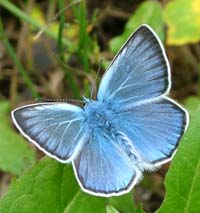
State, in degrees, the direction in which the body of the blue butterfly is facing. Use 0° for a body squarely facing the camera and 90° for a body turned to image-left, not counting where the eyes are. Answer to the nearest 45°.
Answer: approximately 135°

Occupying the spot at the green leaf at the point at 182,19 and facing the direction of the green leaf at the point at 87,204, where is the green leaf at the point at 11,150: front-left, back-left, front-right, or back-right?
front-right

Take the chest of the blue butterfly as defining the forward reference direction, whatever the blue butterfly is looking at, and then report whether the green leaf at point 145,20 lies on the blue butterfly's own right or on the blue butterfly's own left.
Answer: on the blue butterfly's own right

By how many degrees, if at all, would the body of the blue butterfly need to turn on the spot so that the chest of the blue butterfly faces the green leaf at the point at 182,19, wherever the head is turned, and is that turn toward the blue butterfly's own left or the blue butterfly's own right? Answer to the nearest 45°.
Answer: approximately 90° to the blue butterfly's own right
